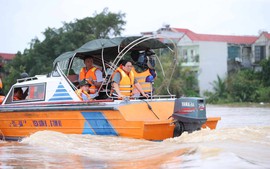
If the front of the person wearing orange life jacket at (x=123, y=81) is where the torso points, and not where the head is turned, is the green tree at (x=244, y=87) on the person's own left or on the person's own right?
on the person's own left

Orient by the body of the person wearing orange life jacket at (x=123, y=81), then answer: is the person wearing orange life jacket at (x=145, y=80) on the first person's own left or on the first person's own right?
on the first person's own left

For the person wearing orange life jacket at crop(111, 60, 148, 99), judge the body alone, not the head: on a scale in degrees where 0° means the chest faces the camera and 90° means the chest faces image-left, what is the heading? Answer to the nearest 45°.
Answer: approximately 315°
